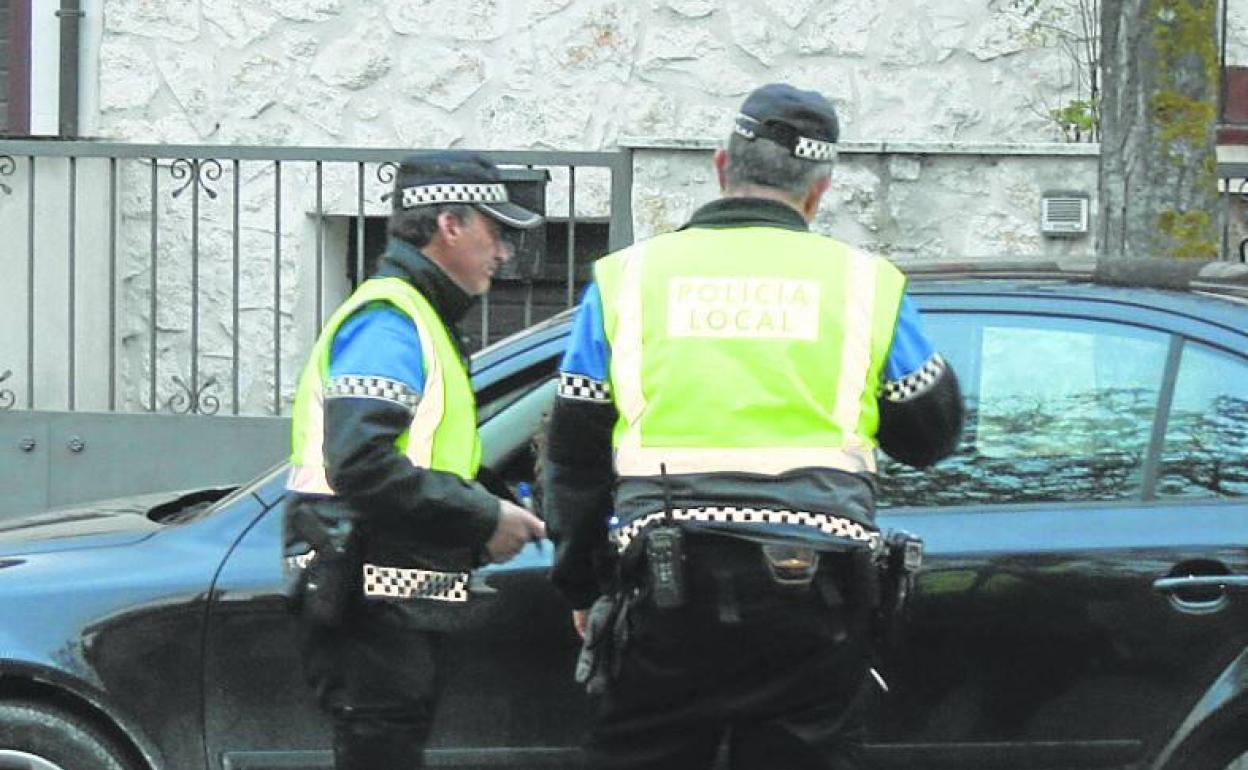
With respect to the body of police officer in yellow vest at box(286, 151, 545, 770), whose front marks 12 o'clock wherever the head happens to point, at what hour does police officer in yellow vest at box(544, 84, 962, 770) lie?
police officer in yellow vest at box(544, 84, 962, 770) is roughly at 1 o'clock from police officer in yellow vest at box(286, 151, 545, 770).

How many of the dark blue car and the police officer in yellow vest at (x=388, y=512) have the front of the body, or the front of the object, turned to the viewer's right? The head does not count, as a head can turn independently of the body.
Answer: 1

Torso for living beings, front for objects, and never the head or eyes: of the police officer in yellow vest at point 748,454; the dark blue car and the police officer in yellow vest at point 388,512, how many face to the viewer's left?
1

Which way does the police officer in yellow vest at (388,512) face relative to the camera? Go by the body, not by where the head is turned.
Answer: to the viewer's right

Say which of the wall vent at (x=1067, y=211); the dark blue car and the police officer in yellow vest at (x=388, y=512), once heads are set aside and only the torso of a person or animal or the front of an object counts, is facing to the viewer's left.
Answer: the dark blue car

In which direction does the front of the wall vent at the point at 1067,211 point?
toward the camera

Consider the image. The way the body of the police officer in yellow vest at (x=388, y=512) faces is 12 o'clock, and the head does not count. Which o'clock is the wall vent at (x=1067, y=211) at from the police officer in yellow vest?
The wall vent is roughly at 10 o'clock from the police officer in yellow vest.

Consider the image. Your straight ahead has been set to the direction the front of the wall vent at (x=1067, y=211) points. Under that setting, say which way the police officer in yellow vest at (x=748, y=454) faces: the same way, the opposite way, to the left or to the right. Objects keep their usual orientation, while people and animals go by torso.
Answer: the opposite way

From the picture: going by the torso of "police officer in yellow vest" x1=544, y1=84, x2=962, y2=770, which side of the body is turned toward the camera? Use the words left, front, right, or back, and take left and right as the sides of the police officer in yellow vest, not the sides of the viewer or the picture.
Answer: back

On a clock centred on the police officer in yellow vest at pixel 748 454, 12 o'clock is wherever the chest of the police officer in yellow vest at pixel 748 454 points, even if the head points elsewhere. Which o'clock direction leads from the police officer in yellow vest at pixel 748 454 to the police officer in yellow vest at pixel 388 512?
the police officer in yellow vest at pixel 388 512 is roughly at 10 o'clock from the police officer in yellow vest at pixel 748 454.

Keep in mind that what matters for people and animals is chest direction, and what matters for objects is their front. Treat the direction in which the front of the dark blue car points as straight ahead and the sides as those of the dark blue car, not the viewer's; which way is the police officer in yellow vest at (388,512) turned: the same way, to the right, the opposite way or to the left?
the opposite way

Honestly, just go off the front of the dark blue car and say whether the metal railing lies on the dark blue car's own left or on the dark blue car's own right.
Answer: on the dark blue car's own right

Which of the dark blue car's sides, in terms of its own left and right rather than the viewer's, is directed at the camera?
left

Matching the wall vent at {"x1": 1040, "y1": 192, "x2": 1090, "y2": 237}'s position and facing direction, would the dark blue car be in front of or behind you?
in front

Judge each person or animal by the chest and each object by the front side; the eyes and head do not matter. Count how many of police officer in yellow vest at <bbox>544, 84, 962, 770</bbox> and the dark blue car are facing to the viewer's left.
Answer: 1

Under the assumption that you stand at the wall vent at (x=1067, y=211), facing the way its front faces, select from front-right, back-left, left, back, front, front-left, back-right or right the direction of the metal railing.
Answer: right

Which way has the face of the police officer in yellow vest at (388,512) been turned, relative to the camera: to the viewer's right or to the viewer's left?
to the viewer's right
